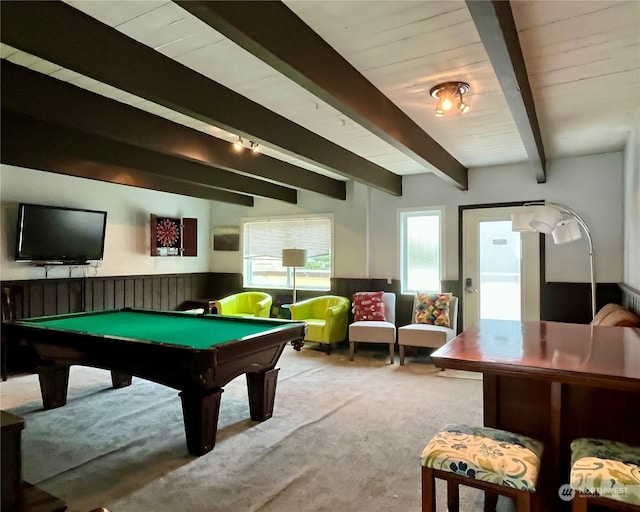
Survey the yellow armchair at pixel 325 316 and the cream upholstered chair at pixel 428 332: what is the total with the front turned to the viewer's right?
0

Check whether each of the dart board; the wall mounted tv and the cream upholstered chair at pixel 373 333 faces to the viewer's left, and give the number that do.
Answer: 0

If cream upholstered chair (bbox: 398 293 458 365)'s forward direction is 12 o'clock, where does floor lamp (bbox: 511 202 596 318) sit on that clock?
The floor lamp is roughly at 9 o'clock from the cream upholstered chair.

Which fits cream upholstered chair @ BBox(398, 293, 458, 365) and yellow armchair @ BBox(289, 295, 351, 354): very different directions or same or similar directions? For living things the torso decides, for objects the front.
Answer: same or similar directions

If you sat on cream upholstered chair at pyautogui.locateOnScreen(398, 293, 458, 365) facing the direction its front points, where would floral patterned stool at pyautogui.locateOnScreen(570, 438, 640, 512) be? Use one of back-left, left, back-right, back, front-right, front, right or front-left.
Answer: front-left

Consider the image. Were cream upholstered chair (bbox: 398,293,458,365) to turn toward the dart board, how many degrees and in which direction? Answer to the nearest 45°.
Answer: approximately 45° to its right

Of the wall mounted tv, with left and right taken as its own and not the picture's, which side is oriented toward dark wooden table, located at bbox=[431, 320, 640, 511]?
front

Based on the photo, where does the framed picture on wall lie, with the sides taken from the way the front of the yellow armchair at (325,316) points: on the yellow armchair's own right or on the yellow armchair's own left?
on the yellow armchair's own right

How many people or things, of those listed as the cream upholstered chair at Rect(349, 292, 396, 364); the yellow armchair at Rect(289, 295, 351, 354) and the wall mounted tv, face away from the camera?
0

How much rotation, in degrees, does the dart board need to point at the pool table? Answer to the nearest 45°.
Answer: approximately 45° to its right

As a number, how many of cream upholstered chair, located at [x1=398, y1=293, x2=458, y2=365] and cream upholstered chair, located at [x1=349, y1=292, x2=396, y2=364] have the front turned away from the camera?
0

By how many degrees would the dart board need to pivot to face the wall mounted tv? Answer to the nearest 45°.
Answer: approximately 90° to its right

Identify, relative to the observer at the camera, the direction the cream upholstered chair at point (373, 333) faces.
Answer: facing the viewer

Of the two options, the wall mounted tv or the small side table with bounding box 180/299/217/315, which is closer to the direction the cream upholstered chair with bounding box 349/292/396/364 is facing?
the wall mounted tv

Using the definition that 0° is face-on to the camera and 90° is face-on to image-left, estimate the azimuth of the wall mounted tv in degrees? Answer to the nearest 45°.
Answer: approximately 315°

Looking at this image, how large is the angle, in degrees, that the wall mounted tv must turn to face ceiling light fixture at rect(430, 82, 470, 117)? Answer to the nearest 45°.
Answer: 0° — it already faces it
